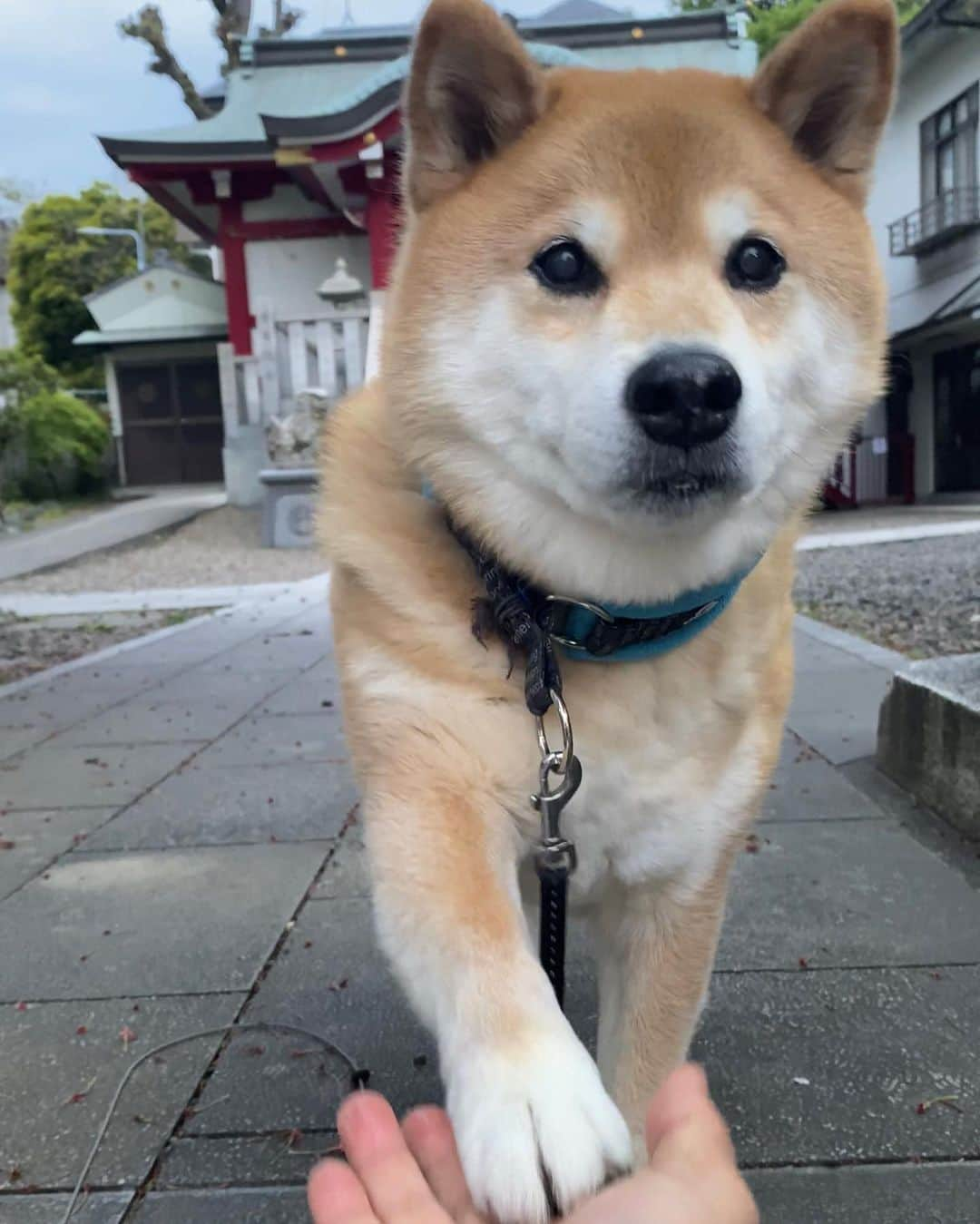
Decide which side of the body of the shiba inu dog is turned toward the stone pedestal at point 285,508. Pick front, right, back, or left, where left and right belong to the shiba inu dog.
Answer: back

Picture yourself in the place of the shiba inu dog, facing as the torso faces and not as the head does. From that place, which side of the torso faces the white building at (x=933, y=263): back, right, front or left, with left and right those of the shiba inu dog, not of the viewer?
back

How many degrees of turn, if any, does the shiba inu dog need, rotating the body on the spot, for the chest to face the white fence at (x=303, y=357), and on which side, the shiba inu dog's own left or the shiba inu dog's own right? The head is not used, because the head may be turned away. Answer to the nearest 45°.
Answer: approximately 180°

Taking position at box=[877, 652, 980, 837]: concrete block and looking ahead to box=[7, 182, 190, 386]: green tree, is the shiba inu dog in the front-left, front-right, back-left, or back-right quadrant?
back-left

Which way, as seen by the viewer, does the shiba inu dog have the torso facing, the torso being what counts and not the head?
toward the camera

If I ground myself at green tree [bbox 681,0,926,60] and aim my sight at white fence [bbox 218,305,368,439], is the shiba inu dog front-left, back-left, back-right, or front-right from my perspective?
front-left

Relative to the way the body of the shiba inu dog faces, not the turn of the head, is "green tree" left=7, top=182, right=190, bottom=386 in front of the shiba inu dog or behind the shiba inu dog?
behind

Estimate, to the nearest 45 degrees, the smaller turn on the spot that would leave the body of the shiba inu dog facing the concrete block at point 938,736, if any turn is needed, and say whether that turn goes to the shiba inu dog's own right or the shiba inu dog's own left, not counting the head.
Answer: approximately 135° to the shiba inu dog's own left

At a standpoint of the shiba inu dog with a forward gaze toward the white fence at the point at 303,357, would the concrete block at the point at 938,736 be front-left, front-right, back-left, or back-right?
front-right
